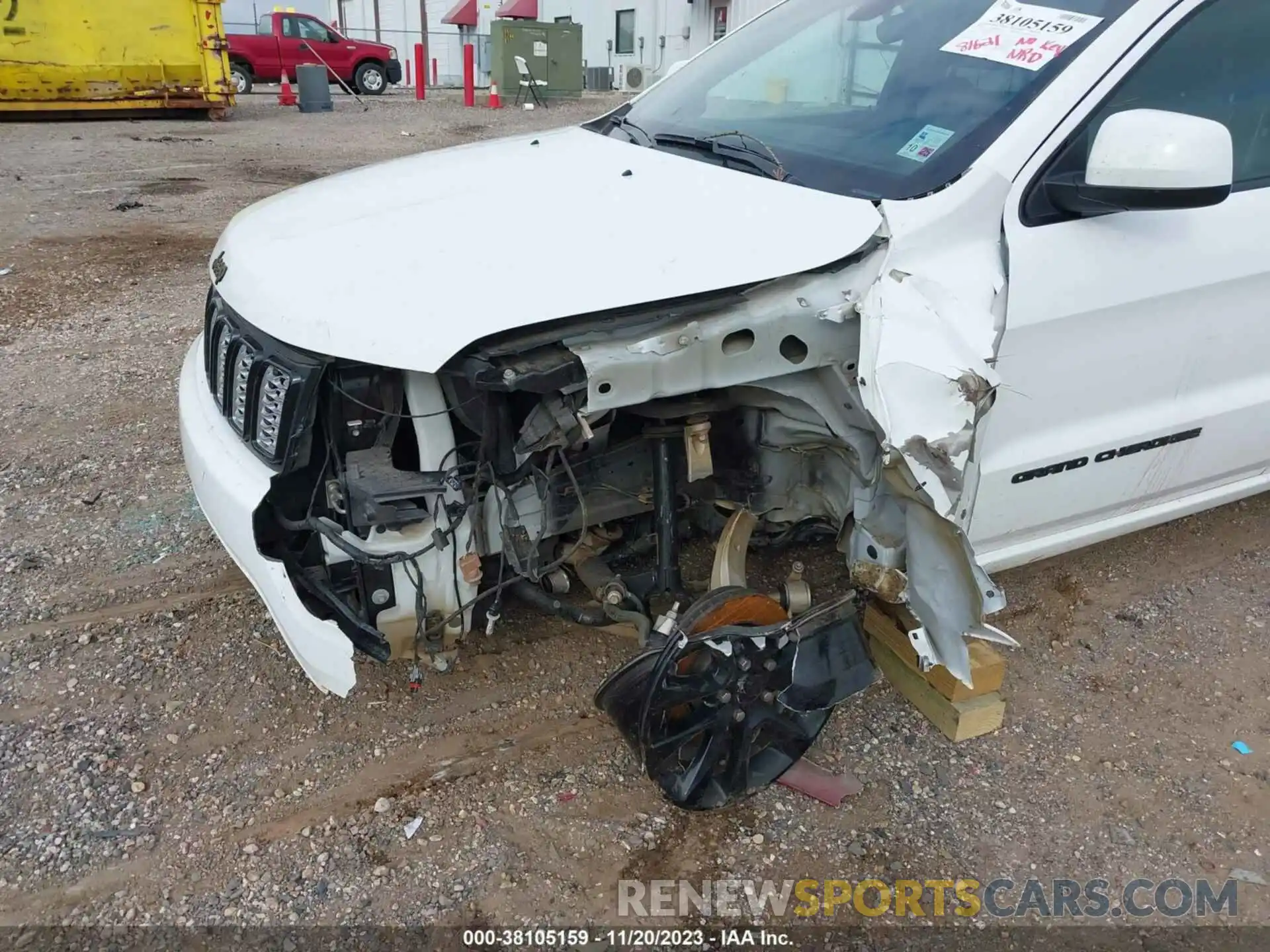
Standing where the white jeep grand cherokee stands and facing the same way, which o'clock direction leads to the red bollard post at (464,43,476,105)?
The red bollard post is roughly at 4 o'clock from the white jeep grand cherokee.

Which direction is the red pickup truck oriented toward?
to the viewer's right

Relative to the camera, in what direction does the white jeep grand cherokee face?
facing the viewer and to the left of the viewer

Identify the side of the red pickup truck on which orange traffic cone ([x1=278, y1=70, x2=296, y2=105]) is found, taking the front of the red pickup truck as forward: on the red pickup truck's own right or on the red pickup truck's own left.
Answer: on the red pickup truck's own right

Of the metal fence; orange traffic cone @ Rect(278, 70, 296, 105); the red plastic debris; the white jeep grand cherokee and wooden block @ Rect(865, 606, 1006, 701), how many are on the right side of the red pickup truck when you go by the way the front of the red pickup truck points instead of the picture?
4

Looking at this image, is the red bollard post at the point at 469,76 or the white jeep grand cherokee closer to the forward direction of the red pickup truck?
the red bollard post

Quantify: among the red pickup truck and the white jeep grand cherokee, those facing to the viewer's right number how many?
1

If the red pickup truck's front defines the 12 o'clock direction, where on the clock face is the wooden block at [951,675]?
The wooden block is roughly at 3 o'clock from the red pickup truck.

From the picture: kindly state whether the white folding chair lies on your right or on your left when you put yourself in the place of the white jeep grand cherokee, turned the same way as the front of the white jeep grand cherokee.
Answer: on your right

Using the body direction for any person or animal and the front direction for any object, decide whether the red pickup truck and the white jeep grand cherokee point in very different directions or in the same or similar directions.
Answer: very different directions

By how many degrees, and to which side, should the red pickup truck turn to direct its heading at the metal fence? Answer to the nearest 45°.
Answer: approximately 90° to its left
